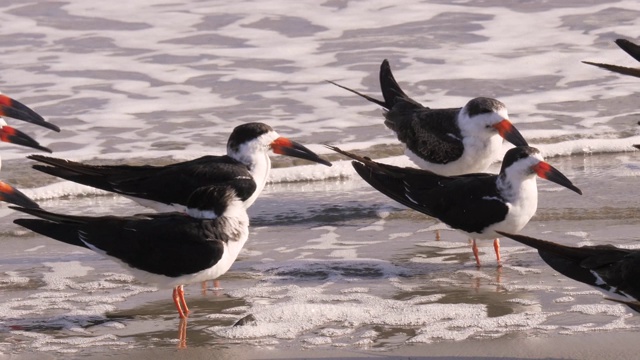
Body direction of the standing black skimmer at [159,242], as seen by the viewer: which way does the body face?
to the viewer's right

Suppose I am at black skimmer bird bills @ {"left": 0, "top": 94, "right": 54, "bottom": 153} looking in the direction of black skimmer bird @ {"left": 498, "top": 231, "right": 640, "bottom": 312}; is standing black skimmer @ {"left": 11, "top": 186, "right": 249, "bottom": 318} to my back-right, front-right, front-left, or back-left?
front-right

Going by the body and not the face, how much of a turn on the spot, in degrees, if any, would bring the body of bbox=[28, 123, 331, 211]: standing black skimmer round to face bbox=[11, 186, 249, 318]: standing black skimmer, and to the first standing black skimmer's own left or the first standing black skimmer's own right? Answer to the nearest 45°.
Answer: approximately 90° to the first standing black skimmer's own right

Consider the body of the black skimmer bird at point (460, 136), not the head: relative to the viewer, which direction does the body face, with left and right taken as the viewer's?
facing the viewer and to the right of the viewer

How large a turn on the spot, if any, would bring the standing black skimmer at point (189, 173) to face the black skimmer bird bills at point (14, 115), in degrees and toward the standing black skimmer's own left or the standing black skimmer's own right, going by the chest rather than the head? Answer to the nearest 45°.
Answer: approximately 135° to the standing black skimmer's own left

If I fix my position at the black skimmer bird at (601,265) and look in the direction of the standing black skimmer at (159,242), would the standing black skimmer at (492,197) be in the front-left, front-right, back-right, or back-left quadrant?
front-right

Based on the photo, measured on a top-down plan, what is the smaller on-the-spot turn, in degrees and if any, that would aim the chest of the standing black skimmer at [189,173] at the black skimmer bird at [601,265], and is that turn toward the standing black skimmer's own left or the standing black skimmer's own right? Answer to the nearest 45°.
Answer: approximately 45° to the standing black skimmer's own right

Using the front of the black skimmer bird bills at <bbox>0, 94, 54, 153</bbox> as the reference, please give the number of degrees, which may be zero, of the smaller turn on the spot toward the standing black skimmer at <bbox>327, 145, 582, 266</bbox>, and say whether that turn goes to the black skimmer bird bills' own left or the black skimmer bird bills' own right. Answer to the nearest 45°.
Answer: approximately 45° to the black skimmer bird bills' own right

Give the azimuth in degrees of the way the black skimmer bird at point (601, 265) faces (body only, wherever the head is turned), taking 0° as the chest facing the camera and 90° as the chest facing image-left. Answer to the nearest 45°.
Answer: approximately 270°

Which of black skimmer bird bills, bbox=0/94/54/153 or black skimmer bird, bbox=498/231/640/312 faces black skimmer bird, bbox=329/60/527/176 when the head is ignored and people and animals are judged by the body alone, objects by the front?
black skimmer bird bills, bbox=0/94/54/153

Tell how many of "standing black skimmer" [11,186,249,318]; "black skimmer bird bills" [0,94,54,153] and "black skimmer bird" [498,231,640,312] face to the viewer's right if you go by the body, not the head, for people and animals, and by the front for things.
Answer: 3

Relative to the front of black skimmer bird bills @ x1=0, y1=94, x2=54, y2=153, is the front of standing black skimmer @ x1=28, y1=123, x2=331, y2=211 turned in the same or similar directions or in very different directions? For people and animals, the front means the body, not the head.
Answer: same or similar directions

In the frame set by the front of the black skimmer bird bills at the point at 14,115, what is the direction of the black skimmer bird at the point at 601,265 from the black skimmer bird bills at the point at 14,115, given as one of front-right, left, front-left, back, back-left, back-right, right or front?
front-right

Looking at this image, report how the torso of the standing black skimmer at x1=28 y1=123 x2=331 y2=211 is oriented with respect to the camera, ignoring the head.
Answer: to the viewer's right

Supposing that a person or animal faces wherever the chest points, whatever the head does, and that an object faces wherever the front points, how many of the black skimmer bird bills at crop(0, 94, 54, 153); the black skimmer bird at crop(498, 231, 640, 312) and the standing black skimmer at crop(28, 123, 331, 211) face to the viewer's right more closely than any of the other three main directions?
3

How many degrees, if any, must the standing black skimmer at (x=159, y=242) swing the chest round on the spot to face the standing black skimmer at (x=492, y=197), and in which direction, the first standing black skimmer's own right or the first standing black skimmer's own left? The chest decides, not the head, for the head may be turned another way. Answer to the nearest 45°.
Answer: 0° — it already faces it
